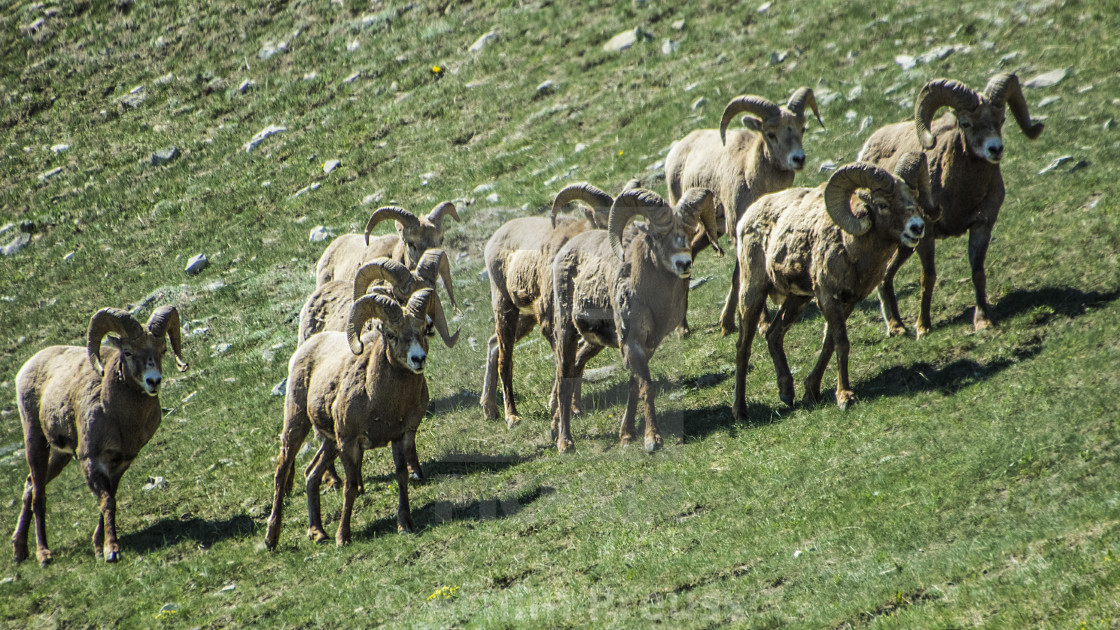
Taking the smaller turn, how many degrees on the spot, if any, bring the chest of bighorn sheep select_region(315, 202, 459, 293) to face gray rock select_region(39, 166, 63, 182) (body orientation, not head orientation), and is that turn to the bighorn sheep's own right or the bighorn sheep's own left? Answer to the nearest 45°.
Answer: approximately 180°

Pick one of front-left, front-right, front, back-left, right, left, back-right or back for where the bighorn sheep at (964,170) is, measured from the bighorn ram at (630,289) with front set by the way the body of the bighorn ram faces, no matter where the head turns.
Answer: front-left

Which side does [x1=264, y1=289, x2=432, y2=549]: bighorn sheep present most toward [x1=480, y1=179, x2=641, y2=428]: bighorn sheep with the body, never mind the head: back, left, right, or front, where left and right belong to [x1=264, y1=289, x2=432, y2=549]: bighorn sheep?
left

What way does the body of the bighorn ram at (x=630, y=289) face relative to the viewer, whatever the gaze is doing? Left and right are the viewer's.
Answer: facing the viewer and to the right of the viewer

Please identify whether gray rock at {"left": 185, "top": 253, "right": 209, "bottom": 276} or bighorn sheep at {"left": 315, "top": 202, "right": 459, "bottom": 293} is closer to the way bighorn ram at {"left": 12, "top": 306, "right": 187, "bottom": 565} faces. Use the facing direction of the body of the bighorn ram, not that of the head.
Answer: the bighorn sheep

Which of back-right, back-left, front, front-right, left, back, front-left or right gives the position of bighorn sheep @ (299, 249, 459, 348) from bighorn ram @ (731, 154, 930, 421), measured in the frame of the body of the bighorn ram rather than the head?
back-right

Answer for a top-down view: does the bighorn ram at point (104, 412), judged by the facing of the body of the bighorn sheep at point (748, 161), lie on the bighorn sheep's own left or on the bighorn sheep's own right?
on the bighorn sheep's own right

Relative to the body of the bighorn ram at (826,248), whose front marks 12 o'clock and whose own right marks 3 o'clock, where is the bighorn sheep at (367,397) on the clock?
The bighorn sheep is roughly at 4 o'clock from the bighorn ram.

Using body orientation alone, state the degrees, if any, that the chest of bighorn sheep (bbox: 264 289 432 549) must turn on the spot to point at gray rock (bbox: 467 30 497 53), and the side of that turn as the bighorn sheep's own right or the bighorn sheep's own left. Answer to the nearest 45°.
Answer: approximately 135° to the bighorn sheep's own left

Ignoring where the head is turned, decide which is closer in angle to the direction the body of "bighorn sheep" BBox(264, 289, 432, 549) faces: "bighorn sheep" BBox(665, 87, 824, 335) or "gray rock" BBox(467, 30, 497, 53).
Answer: the bighorn sheep
